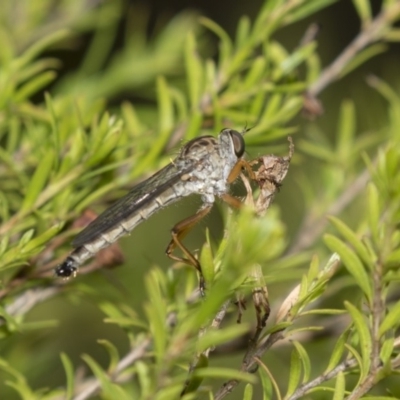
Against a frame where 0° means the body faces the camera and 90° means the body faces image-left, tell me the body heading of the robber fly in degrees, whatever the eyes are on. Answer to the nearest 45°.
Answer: approximately 270°
